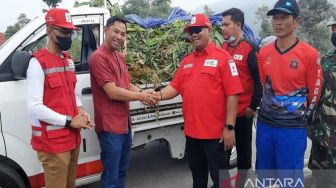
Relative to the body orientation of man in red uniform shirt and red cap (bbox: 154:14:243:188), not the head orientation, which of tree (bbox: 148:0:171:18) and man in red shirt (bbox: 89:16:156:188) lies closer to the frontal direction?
the man in red shirt

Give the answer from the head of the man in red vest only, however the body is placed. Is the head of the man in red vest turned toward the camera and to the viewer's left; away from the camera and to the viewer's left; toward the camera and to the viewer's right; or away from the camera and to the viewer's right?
toward the camera and to the viewer's right

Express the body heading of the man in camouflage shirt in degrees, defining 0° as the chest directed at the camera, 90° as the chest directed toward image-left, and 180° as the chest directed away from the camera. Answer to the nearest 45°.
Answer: approximately 45°

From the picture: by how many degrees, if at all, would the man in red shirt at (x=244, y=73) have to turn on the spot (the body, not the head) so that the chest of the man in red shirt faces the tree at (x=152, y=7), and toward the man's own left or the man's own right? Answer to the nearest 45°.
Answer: approximately 135° to the man's own right

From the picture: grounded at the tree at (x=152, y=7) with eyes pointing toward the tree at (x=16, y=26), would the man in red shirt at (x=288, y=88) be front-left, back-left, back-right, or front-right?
back-left

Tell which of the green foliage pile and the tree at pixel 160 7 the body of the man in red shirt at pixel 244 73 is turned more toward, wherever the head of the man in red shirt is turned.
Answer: the green foliage pile

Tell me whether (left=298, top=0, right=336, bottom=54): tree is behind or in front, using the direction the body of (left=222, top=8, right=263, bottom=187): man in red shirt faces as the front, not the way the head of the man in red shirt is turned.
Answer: behind

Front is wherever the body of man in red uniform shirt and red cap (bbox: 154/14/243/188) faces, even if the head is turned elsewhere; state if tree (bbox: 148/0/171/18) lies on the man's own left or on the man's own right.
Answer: on the man's own right

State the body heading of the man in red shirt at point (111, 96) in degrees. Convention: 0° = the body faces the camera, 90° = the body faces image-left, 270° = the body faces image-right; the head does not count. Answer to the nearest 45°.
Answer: approximately 315°

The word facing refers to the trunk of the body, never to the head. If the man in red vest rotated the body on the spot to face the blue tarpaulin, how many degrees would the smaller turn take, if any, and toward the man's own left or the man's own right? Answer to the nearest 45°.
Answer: approximately 90° to the man's own left

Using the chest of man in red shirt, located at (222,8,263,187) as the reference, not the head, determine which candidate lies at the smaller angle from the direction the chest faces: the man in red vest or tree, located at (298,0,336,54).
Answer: the man in red vest
